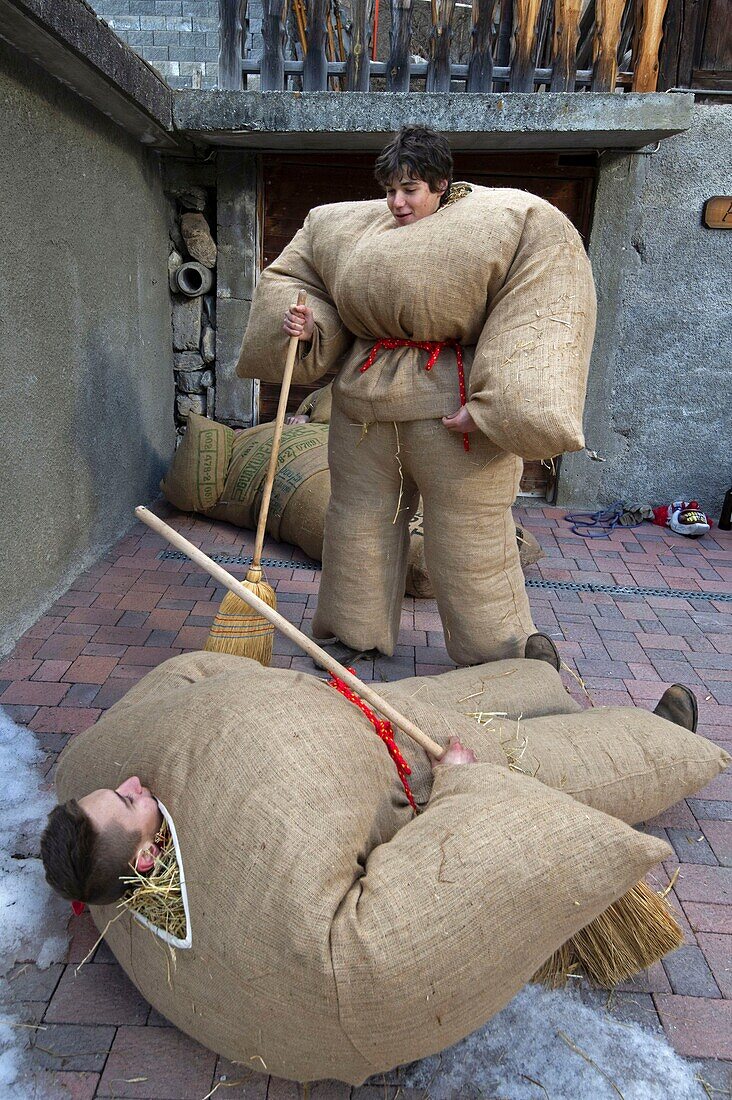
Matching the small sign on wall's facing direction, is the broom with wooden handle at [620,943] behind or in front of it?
in front

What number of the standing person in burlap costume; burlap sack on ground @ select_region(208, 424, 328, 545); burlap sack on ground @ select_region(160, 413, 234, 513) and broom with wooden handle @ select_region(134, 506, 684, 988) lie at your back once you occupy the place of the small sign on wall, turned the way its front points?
0

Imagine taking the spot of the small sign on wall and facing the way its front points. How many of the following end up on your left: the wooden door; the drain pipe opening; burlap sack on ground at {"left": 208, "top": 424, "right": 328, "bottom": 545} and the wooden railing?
0

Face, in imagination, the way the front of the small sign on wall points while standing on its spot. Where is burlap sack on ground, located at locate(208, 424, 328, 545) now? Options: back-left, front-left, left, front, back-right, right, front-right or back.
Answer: front-right

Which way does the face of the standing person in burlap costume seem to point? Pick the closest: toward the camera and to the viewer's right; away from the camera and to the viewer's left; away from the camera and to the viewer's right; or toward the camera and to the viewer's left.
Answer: toward the camera and to the viewer's left

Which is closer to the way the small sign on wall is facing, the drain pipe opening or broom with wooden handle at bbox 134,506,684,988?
the broom with wooden handle

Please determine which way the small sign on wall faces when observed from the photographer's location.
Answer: facing the viewer

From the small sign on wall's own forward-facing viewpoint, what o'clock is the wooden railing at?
The wooden railing is roughly at 2 o'clock from the small sign on wall.

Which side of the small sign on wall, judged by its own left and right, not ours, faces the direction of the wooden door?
right

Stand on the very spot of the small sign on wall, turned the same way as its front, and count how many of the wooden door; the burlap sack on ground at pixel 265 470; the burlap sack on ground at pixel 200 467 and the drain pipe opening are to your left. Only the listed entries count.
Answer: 0

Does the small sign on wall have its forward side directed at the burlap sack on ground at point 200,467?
no
